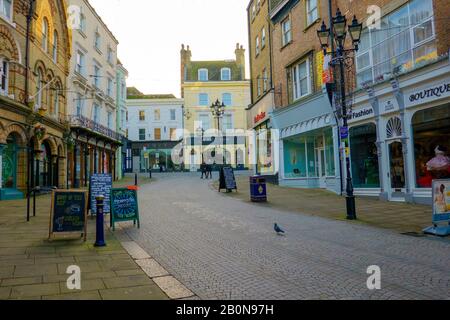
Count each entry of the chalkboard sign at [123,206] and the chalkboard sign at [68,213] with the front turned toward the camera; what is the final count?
2

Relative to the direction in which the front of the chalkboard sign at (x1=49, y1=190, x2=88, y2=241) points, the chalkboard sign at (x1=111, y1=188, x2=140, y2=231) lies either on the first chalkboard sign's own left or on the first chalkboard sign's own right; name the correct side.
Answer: on the first chalkboard sign's own left

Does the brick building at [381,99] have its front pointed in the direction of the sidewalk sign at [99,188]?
yes

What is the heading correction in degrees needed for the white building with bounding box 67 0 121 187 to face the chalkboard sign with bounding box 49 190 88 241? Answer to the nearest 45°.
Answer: approximately 45° to its right

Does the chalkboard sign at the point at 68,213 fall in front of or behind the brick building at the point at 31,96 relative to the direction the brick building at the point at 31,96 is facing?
in front

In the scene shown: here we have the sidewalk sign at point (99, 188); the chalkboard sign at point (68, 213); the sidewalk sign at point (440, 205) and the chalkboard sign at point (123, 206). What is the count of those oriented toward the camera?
4

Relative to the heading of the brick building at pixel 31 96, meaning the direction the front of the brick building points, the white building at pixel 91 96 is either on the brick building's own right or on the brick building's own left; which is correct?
on the brick building's own left

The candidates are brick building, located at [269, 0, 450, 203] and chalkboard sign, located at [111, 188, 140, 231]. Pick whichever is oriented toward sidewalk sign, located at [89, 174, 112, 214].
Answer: the brick building

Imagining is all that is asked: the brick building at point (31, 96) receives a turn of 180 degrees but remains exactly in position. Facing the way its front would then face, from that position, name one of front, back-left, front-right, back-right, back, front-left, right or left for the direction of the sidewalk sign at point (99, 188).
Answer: back-left

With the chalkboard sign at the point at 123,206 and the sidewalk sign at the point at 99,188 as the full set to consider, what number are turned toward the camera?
2

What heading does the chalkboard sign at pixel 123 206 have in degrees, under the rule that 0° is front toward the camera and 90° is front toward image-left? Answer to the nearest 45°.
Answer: approximately 0°

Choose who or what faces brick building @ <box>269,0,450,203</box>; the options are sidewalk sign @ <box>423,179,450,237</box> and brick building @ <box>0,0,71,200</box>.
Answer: brick building @ <box>0,0,71,200</box>

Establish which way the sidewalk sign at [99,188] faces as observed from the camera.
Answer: facing the viewer

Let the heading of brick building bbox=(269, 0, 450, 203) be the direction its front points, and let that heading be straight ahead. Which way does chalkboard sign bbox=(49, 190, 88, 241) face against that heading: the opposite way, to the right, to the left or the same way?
to the left

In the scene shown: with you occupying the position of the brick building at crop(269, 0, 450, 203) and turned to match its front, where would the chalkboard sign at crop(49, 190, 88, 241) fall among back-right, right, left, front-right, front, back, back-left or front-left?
front

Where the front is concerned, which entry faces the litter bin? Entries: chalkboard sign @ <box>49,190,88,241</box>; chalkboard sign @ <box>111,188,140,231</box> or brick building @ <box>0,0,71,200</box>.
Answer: the brick building

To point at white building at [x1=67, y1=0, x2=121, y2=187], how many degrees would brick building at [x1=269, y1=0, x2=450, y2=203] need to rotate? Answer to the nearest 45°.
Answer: approximately 45° to its right

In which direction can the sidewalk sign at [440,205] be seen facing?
toward the camera
